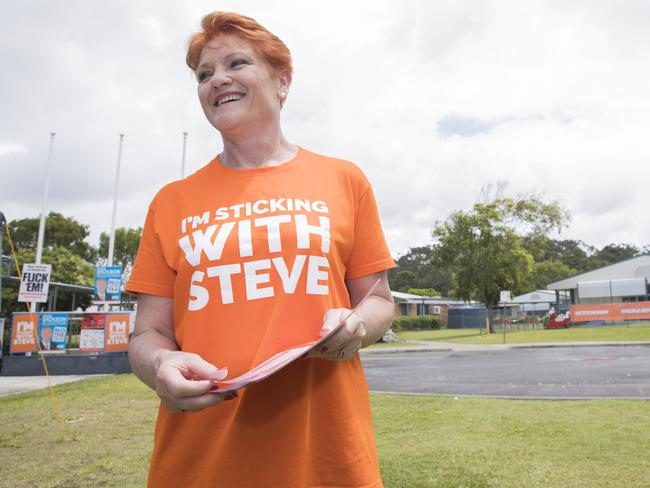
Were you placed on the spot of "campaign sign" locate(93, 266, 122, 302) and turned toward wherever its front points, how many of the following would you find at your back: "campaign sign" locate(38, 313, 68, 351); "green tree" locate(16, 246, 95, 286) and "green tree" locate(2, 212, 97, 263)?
2

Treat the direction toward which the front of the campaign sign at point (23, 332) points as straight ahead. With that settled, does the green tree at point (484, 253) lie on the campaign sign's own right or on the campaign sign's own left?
on the campaign sign's own left

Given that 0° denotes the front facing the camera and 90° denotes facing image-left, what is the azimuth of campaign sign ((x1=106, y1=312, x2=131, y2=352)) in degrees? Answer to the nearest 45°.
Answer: approximately 0°

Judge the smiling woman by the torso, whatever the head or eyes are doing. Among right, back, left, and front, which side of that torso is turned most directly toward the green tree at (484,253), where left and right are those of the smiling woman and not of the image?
back

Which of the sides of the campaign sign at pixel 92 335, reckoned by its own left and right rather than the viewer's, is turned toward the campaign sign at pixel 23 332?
right

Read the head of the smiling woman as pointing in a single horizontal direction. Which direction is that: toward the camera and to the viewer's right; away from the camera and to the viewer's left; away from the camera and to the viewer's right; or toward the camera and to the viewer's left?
toward the camera and to the viewer's left

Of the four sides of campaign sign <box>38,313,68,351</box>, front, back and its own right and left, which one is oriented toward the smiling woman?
front

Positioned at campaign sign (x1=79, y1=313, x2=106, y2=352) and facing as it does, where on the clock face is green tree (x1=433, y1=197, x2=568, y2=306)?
The green tree is roughly at 8 o'clock from the campaign sign.

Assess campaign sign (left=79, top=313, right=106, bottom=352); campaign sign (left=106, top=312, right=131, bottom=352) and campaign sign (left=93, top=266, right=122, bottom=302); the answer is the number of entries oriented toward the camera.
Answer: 3

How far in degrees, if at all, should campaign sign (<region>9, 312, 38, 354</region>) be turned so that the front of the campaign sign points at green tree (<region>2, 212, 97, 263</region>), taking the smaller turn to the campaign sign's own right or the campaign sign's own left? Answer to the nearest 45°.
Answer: approximately 180°

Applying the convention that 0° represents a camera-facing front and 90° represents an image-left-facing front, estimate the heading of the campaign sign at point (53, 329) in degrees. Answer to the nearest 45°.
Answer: approximately 0°
